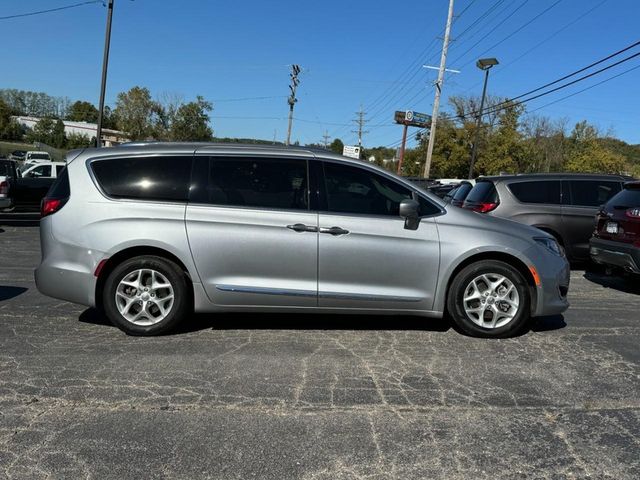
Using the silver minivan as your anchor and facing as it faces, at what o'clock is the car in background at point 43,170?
The car in background is roughly at 8 o'clock from the silver minivan.

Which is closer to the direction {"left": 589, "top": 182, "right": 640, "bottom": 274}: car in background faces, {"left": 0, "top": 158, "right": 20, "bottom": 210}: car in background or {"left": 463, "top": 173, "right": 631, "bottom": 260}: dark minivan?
the dark minivan

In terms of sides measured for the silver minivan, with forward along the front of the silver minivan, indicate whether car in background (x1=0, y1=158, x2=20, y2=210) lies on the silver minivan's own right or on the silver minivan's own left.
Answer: on the silver minivan's own left

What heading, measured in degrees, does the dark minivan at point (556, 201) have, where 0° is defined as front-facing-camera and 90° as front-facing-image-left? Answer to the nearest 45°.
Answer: approximately 225°

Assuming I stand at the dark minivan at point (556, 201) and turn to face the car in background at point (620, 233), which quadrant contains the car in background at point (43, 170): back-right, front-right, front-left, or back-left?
back-right

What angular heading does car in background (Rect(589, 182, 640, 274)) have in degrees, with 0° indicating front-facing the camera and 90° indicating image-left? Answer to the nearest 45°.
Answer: approximately 225°

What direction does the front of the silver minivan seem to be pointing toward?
to the viewer's right

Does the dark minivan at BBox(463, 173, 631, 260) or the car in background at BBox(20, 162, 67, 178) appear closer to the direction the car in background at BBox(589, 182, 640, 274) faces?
the dark minivan

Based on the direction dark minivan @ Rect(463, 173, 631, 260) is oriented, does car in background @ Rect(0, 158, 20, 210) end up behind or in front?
behind
